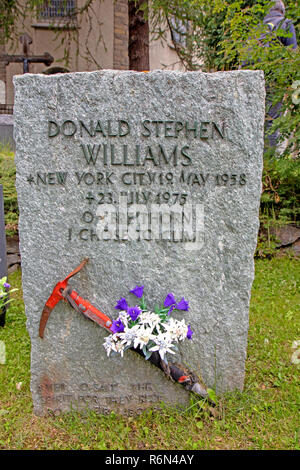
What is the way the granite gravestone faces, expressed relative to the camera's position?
facing the viewer
